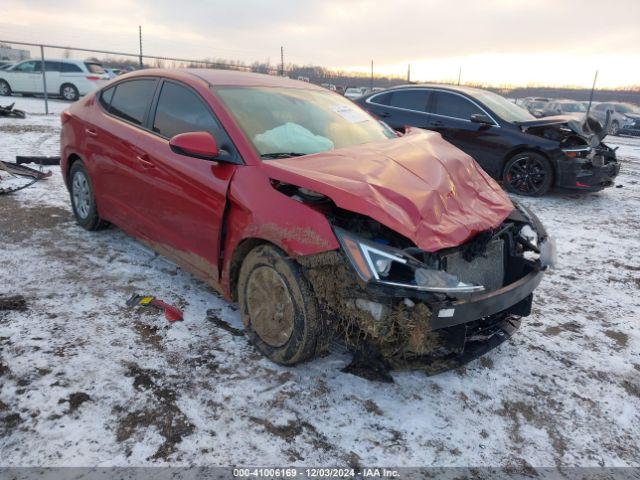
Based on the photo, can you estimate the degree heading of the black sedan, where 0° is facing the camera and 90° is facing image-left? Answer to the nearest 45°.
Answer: approximately 315°

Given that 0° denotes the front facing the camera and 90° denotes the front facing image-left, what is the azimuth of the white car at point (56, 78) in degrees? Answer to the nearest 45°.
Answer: approximately 135°

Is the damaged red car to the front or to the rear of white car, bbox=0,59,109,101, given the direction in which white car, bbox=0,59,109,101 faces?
to the rear

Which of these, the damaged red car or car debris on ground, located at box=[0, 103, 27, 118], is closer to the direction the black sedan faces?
the damaged red car

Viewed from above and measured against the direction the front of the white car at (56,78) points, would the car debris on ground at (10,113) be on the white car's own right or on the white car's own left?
on the white car's own left

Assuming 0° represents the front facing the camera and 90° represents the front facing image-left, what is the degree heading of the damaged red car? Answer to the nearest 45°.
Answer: approximately 315°

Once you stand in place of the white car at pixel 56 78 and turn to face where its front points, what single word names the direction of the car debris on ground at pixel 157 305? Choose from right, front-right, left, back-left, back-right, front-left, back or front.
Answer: back-left

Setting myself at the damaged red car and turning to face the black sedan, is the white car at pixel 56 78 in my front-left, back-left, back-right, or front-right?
front-left

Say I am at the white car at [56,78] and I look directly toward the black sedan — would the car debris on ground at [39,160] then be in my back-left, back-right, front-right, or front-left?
front-right

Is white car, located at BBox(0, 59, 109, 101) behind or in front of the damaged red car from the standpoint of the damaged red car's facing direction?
behind

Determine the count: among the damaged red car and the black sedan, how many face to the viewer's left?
0

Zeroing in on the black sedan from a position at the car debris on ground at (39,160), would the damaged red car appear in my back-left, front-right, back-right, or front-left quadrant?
front-right
